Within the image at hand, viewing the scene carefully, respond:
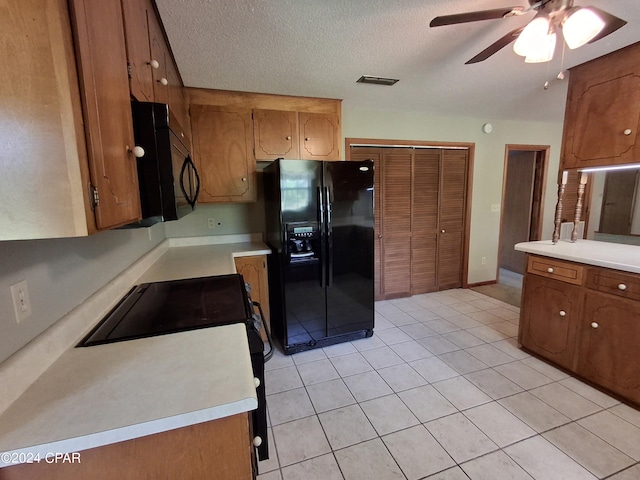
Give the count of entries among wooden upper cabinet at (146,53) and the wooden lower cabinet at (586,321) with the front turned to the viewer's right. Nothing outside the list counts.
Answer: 1

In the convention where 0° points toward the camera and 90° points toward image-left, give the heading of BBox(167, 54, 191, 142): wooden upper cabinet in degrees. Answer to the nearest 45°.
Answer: approximately 270°

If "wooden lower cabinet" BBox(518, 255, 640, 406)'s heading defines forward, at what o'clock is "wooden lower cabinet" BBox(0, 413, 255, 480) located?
"wooden lower cabinet" BBox(0, 413, 255, 480) is roughly at 11 o'clock from "wooden lower cabinet" BBox(518, 255, 640, 406).

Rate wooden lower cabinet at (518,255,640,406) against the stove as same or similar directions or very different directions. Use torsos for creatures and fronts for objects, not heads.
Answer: very different directions

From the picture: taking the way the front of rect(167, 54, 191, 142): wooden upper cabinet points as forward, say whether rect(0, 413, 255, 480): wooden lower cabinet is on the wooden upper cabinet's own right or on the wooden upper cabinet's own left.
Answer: on the wooden upper cabinet's own right

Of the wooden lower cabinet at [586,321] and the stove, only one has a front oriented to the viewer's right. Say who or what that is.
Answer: the stove

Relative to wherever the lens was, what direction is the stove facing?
facing to the right of the viewer

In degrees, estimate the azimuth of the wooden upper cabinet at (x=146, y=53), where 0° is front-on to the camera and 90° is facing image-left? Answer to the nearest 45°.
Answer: approximately 270°
